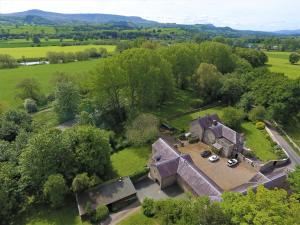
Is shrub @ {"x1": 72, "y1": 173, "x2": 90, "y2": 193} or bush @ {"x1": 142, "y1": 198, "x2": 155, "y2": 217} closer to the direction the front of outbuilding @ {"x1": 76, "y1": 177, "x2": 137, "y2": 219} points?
the bush

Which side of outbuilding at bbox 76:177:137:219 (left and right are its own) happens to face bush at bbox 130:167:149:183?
left

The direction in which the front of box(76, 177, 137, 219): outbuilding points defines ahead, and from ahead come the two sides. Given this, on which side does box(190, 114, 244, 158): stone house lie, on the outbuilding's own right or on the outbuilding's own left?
on the outbuilding's own left

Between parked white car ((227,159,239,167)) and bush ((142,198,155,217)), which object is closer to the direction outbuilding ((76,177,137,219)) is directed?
the bush

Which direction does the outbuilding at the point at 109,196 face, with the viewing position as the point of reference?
facing the viewer and to the right of the viewer

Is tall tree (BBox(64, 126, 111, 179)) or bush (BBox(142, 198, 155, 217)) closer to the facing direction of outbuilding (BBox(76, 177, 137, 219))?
the bush

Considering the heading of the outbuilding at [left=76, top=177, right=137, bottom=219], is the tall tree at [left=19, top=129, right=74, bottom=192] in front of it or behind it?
behind

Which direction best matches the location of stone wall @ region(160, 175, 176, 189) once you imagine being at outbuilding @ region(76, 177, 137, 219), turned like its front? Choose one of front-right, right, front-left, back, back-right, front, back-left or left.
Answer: front-left

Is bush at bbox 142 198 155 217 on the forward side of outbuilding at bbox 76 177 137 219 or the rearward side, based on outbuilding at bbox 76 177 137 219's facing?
on the forward side

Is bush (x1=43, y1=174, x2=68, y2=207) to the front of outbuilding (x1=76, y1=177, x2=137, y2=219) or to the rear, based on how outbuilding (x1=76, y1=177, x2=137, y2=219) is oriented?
to the rear

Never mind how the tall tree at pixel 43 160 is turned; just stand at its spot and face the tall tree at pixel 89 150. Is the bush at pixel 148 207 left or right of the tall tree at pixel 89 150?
right
